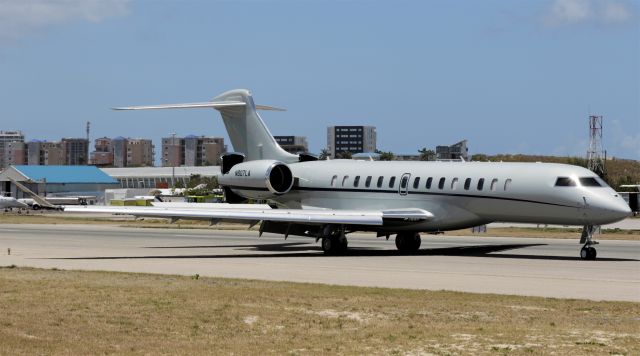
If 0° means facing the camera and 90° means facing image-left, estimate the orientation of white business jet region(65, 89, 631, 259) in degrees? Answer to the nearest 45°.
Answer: approximately 315°
